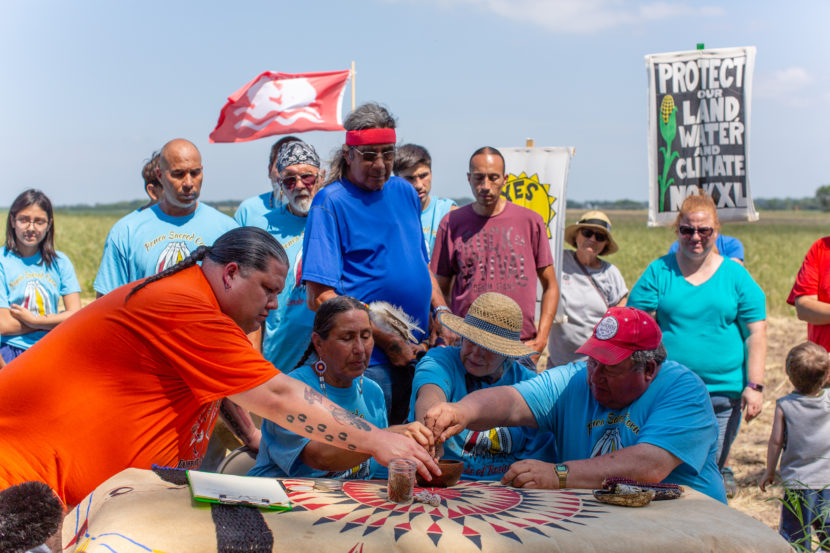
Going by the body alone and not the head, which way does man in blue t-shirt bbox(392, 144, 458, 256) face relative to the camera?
toward the camera

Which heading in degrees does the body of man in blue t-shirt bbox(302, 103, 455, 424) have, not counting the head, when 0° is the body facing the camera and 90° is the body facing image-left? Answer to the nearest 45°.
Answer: approximately 315°

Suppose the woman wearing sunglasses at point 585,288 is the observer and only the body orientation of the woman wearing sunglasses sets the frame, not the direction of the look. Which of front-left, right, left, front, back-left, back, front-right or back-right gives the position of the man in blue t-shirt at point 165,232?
front-right

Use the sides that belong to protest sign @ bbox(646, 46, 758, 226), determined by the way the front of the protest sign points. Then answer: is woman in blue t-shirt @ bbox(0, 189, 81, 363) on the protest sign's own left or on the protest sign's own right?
on the protest sign's own right

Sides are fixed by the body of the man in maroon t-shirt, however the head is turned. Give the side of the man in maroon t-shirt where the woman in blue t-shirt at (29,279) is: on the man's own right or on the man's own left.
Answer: on the man's own right

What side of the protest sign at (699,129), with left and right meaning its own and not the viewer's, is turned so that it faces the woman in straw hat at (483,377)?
front

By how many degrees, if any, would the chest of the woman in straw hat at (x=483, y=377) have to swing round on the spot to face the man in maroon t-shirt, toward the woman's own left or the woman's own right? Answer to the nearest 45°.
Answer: approximately 180°

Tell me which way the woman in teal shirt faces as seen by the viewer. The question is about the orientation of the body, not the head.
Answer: toward the camera

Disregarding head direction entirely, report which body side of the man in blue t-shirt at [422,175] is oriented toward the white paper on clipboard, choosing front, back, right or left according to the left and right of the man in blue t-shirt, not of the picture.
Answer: front
